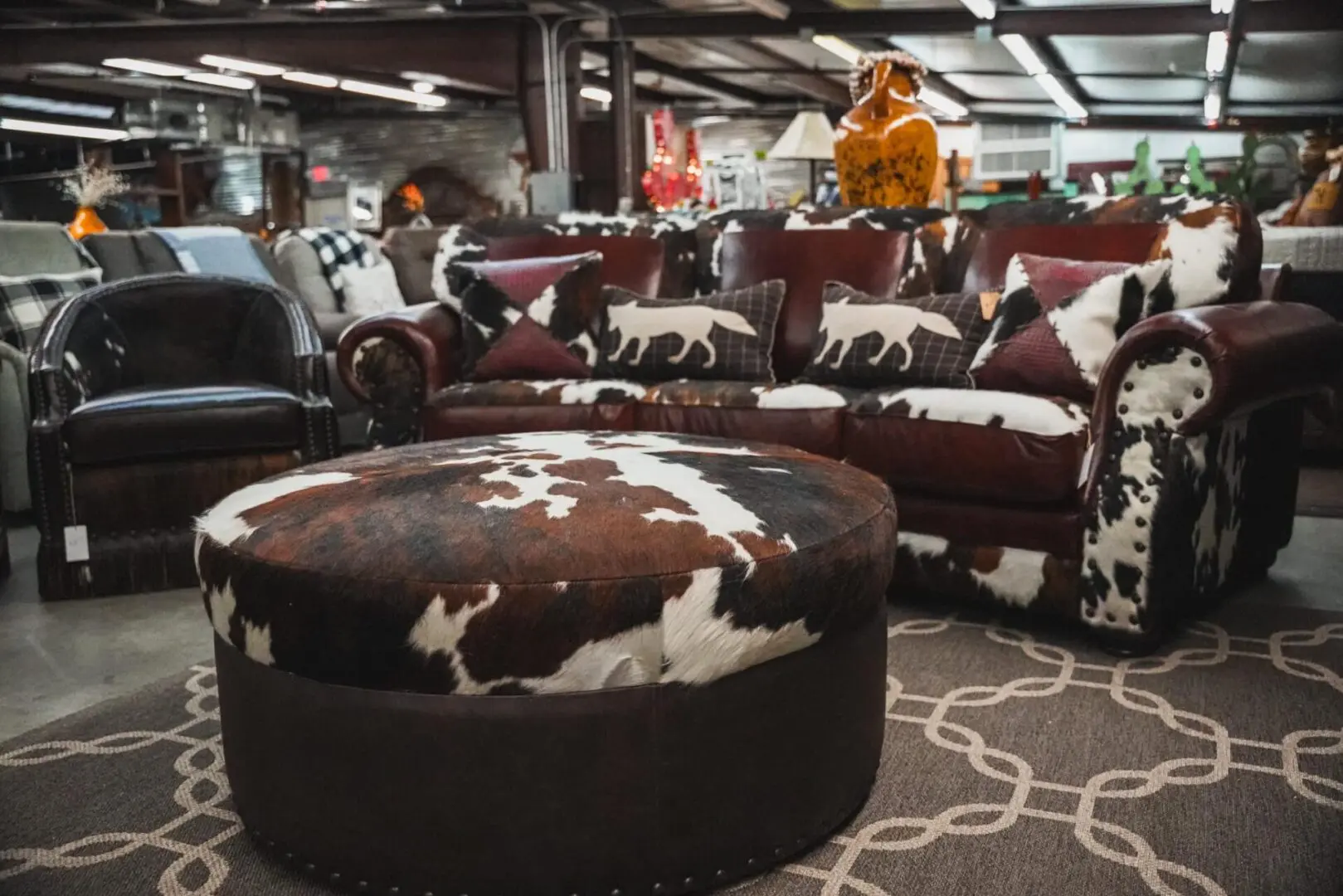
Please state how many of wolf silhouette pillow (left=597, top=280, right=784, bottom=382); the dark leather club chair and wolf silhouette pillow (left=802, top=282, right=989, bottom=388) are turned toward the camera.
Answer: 3

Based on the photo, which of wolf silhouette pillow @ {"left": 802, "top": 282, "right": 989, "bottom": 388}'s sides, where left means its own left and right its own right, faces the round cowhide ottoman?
front

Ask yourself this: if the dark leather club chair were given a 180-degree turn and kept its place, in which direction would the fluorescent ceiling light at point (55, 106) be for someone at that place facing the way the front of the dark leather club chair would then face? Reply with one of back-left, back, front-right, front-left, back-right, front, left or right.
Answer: front

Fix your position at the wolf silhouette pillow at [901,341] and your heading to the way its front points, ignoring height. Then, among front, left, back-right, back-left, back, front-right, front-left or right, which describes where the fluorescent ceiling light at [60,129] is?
back-right

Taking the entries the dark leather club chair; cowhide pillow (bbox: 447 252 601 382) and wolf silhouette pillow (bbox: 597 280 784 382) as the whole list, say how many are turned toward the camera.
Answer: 3

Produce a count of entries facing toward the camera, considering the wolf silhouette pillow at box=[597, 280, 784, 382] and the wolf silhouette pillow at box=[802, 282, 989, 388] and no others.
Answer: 2
